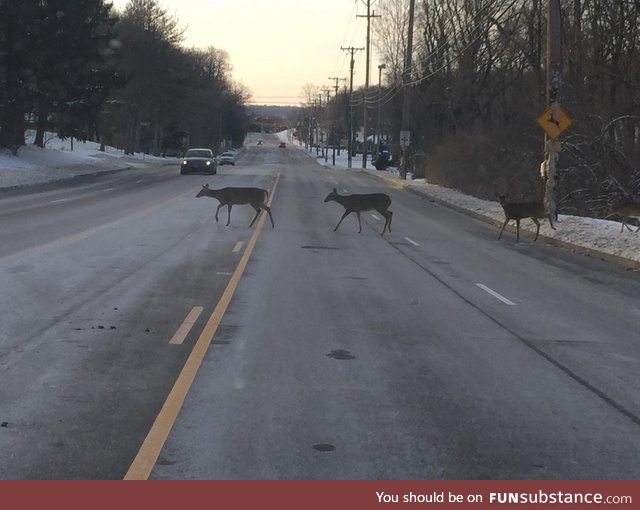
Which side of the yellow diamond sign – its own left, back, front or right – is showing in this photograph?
front
